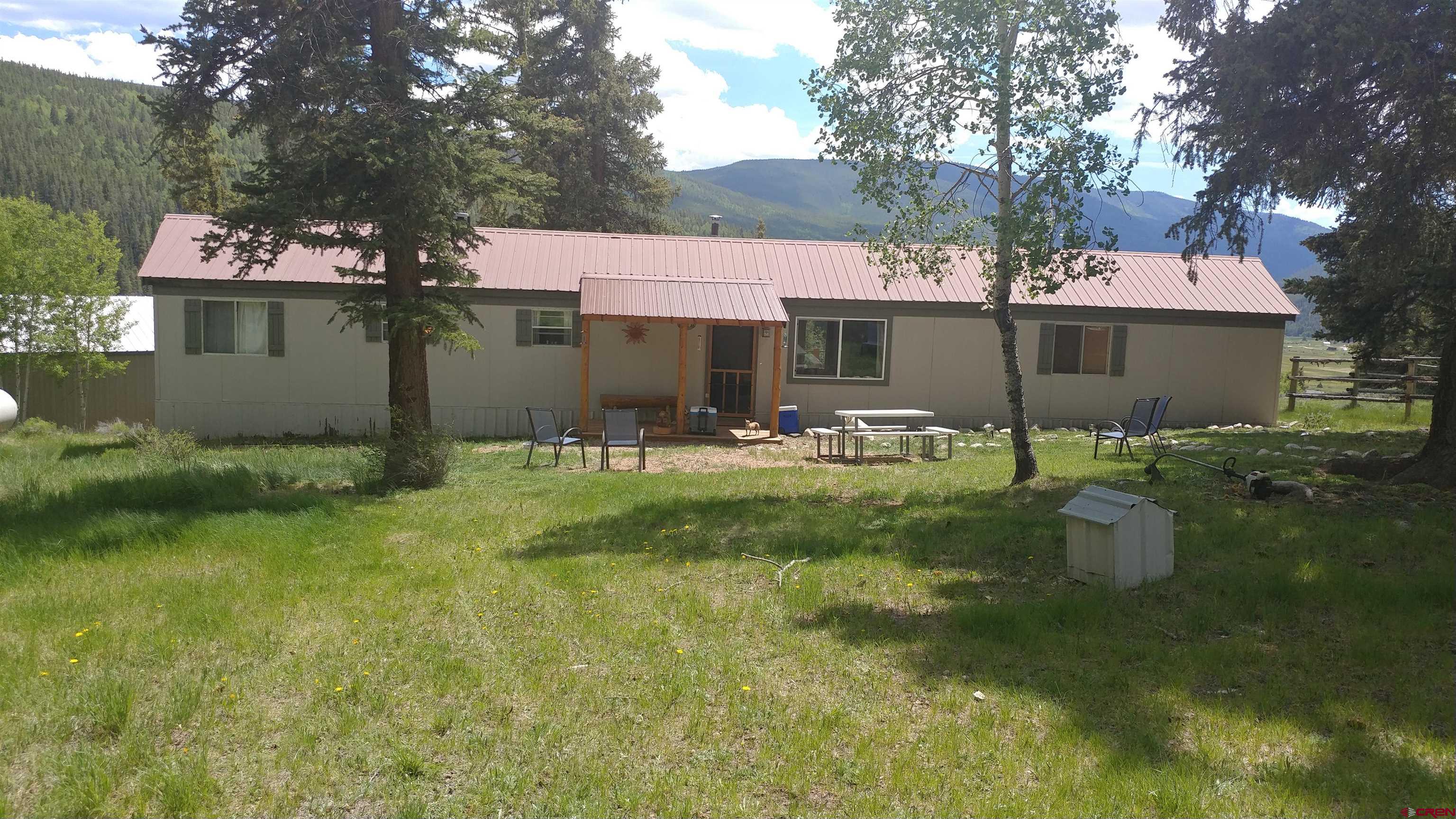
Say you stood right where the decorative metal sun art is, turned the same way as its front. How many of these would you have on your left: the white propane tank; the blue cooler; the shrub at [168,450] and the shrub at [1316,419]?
2

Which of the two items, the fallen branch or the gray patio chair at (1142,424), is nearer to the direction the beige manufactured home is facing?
the fallen branch

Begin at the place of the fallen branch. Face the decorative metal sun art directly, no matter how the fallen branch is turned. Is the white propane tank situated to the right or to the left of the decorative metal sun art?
left

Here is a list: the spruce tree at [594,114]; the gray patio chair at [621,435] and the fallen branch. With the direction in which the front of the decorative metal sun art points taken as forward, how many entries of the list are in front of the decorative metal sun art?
2

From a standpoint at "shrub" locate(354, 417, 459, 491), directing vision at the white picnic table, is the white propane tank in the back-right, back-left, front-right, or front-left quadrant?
back-left

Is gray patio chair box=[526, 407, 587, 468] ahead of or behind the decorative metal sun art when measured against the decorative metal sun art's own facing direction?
ahead

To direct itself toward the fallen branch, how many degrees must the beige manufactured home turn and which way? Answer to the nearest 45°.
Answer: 0° — it already faces it

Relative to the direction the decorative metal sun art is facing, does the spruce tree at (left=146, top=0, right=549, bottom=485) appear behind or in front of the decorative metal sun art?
in front

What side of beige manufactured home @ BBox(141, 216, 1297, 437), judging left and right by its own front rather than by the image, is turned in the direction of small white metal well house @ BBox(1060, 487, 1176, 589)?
front

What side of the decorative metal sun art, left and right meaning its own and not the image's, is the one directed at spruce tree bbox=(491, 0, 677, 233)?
back

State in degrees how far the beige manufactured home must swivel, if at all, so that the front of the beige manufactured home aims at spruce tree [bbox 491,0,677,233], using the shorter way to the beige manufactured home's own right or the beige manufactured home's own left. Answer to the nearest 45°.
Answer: approximately 180°

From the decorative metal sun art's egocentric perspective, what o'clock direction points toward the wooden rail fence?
The wooden rail fence is roughly at 9 o'clock from the decorative metal sun art.

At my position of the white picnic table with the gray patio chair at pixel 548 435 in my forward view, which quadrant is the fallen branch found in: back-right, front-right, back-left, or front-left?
front-left

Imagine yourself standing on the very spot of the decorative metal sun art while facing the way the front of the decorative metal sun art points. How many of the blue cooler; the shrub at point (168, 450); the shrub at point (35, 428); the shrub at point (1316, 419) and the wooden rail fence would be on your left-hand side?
3

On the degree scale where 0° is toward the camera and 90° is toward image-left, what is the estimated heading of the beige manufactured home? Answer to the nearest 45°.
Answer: approximately 0°

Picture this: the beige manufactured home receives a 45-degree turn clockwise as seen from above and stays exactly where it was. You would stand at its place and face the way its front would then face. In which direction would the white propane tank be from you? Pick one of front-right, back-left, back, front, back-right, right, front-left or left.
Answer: front-right

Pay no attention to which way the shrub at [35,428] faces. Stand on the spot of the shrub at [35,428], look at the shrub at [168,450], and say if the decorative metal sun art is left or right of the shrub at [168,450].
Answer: left

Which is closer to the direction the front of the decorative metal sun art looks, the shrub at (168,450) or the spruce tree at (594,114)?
the shrub

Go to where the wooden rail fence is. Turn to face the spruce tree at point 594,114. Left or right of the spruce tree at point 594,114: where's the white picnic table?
left

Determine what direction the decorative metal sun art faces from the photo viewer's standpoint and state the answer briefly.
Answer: facing the viewer
